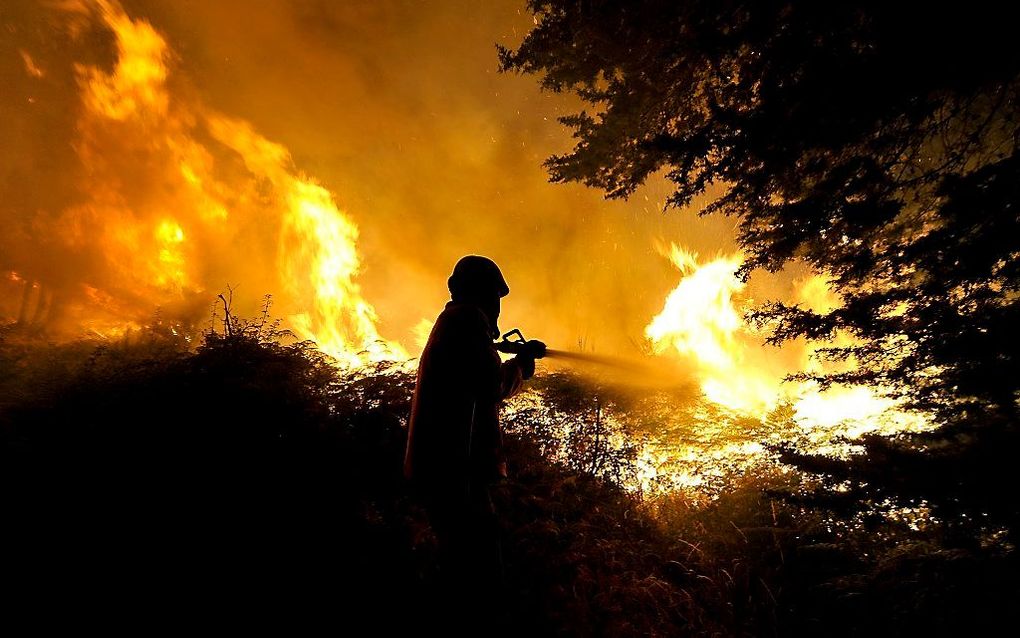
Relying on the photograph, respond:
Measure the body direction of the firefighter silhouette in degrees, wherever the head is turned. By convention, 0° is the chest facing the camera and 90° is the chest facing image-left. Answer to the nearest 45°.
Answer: approximately 270°

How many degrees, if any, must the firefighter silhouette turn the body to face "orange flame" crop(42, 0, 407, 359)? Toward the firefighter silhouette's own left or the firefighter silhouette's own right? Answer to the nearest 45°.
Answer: approximately 135° to the firefighter silhouette's own left

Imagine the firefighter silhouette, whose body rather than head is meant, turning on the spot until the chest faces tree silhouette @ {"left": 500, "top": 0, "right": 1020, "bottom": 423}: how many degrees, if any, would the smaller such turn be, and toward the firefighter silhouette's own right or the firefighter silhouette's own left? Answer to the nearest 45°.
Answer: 0° — they already face it

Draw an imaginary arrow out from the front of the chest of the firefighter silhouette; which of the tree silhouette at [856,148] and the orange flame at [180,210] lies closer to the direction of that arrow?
the tree silhouette

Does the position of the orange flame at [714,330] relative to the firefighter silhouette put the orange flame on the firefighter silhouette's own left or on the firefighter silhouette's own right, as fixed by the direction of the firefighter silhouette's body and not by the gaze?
on the firefighter silhouette's own left

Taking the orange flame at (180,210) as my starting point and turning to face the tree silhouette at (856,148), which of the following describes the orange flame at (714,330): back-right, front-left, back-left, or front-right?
front-left
